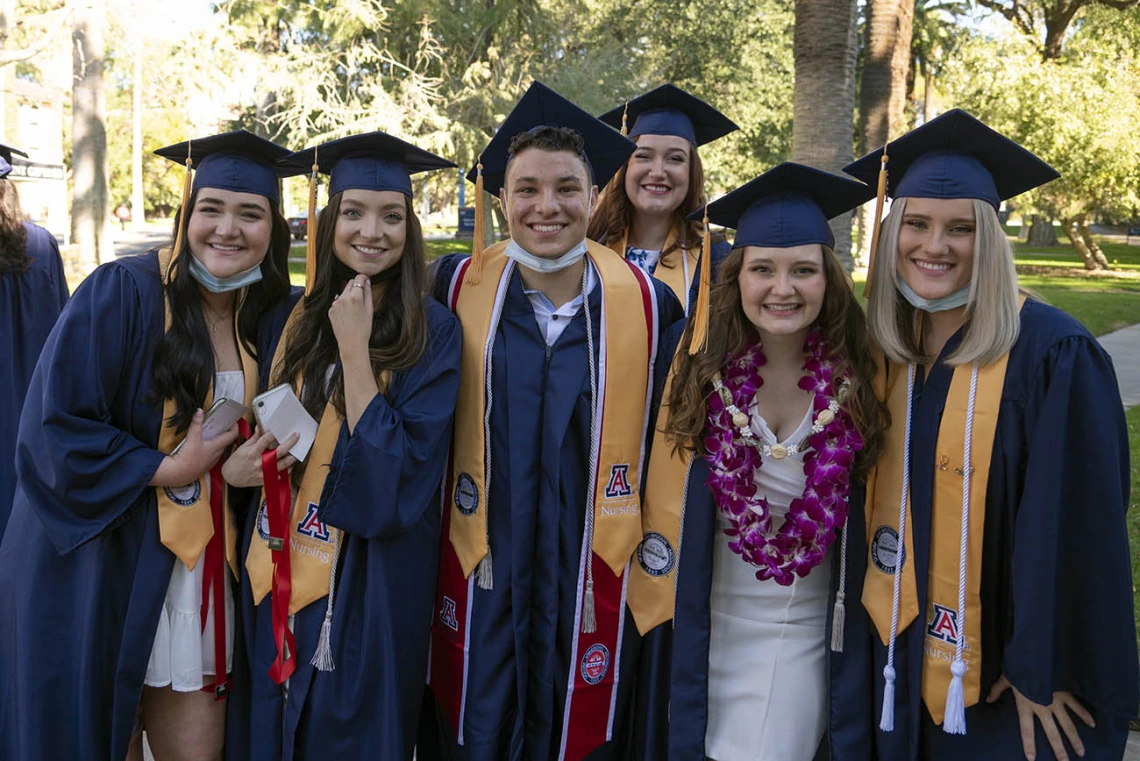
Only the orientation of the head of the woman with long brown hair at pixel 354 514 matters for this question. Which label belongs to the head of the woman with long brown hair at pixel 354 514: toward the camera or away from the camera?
toward the camera

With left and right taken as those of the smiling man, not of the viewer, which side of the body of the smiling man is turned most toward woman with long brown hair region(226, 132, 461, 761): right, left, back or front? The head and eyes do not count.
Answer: right

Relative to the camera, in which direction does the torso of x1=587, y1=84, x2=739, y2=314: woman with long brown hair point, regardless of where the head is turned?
toward the camera

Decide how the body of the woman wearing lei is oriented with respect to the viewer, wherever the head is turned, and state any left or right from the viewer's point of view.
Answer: facing the viewer

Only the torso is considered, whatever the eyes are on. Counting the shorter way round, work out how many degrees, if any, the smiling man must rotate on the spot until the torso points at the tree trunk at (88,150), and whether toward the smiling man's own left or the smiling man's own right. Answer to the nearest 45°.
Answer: approximately 135° to the smiling man's own right

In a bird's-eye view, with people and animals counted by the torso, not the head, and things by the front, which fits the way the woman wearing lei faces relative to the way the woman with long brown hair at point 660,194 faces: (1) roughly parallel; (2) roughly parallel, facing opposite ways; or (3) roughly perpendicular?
roughly parallel

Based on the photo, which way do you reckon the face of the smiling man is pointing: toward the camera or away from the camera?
toward the camera

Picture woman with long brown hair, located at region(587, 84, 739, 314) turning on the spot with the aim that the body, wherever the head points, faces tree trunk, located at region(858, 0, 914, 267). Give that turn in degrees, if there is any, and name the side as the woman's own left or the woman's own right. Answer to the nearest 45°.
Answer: approximately 180°

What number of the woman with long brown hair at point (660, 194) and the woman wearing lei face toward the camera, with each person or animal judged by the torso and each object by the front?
2

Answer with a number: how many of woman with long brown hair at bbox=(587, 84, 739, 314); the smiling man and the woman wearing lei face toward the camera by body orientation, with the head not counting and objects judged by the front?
3

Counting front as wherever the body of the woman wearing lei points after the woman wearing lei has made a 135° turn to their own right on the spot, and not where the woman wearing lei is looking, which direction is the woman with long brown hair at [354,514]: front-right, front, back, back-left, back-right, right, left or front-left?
front-left

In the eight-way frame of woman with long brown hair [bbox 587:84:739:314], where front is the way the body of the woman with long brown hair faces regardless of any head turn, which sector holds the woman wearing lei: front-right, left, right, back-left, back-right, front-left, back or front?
front

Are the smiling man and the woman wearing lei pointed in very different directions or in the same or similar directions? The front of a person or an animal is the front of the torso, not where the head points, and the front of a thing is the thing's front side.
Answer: same or similar directions
